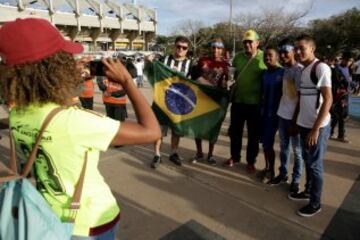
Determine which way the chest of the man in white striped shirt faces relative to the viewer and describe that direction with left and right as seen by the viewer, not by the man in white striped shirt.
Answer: facing the viewer

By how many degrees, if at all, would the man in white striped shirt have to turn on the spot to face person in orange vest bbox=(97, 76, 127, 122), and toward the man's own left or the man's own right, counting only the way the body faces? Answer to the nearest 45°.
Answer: approximately 135° to the man's own right

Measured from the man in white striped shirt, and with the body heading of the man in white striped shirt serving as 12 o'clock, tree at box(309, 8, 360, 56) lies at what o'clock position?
The tree is roughly at 7 o'clock from the man in white striped shirt.

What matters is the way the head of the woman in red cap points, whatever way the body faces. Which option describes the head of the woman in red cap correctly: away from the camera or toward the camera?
away from the camera

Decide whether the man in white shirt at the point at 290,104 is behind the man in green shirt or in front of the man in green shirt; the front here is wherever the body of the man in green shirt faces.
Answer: in front

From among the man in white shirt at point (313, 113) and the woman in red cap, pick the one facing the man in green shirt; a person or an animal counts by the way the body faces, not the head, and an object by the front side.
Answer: the woman in red cap

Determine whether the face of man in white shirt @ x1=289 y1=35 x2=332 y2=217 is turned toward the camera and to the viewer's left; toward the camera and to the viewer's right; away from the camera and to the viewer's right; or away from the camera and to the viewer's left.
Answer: toward the camera and to the viewer's left

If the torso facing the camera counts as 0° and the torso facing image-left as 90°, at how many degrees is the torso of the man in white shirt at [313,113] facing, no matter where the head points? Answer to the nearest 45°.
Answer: approximately 45°

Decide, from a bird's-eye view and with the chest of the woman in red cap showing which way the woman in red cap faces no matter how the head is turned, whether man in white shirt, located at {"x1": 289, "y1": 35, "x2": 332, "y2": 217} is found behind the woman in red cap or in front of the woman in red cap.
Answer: in front

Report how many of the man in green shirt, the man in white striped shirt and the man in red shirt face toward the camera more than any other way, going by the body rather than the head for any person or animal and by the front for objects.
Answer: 3

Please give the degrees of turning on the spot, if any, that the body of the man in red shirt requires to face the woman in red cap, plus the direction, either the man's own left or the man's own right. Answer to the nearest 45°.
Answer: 0° — they already face them

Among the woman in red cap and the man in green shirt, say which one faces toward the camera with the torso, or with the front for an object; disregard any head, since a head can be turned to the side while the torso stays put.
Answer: the man in green shirt

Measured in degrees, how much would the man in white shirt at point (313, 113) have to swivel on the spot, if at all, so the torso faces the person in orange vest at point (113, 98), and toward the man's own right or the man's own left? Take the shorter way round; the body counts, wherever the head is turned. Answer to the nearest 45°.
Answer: approximately 90° to the man's own right

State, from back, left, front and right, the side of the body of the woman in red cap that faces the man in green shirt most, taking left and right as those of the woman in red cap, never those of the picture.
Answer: front

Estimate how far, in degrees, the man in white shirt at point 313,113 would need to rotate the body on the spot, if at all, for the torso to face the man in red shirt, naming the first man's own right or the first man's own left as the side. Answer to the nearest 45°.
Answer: approximately 90° to the first man's own right

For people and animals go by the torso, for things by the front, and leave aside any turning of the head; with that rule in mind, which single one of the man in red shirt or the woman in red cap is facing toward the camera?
the man in red shirt

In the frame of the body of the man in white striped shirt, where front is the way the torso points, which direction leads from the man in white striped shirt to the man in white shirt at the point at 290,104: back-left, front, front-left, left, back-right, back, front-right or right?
front-left

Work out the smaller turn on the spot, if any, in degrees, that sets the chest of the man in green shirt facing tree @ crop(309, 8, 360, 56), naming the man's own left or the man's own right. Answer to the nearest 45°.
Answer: approximately 180°
